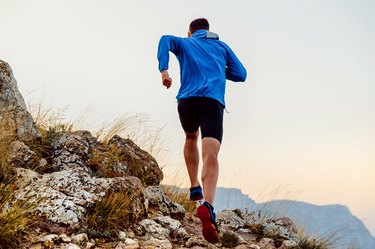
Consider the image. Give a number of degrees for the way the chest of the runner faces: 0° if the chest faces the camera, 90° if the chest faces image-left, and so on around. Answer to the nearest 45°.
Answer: approximately 180°

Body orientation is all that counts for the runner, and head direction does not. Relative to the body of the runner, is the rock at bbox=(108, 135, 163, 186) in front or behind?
in front

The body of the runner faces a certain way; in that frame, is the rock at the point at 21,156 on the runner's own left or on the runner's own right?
on the runner's own left
